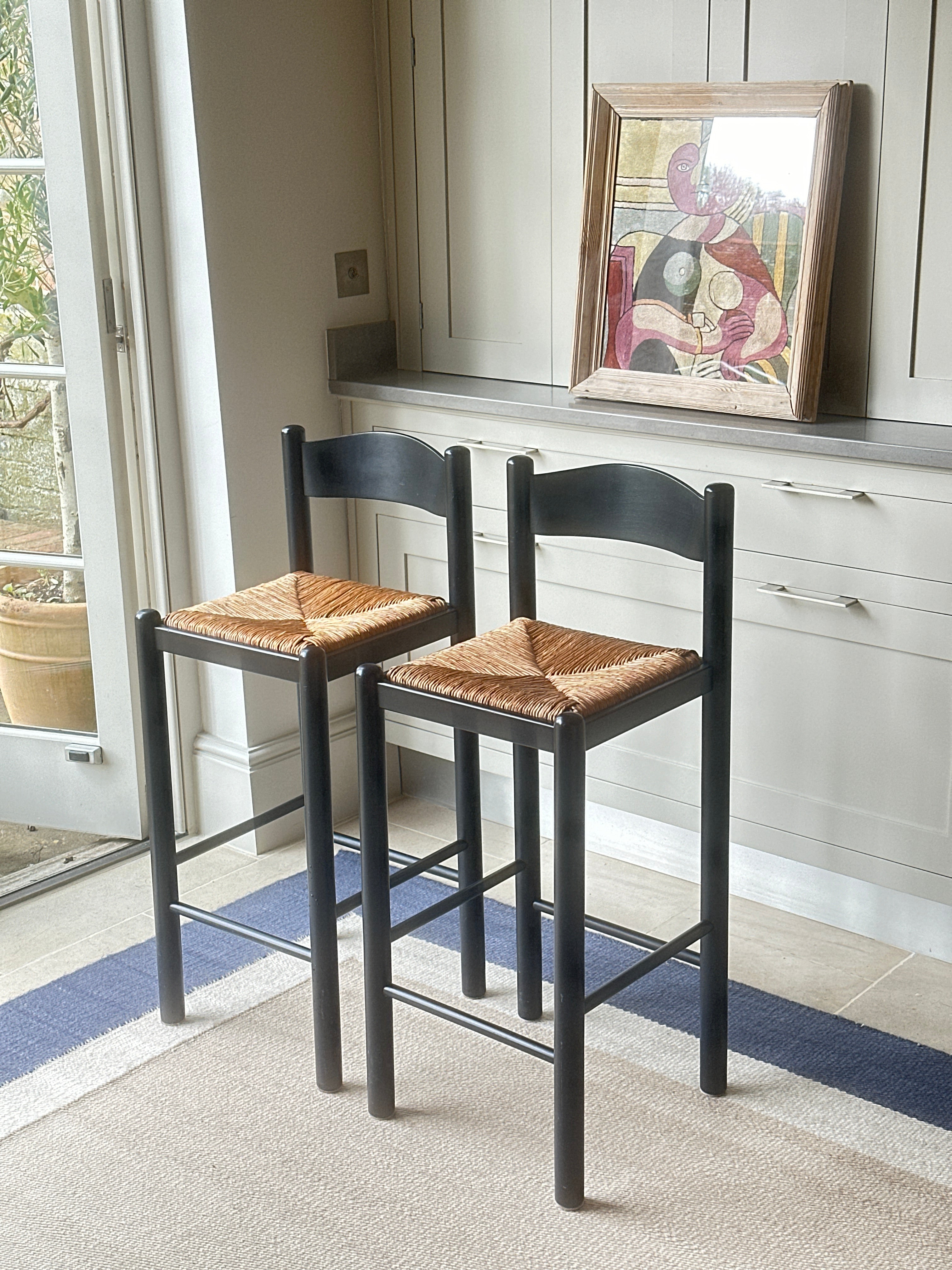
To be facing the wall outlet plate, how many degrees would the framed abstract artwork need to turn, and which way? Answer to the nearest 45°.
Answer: approximately 90° to its right

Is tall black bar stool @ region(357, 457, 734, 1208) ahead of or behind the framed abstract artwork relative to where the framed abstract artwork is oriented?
ahead

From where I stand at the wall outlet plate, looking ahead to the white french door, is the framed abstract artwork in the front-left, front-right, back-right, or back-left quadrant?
back-left

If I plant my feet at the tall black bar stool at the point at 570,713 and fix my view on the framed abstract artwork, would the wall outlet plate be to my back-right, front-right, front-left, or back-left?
front-left

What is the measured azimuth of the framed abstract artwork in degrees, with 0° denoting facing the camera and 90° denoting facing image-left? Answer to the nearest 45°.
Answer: approximately 45°

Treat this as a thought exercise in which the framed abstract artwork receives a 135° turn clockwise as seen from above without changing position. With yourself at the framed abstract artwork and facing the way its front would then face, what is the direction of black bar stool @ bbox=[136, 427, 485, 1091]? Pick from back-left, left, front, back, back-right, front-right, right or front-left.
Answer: back-left

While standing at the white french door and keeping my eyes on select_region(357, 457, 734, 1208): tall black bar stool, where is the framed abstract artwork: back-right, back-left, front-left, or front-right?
front-left

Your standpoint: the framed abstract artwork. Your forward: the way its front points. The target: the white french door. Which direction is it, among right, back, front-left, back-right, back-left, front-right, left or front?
front-right

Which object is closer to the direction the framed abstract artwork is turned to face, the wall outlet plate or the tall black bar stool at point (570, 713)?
the tall black bar stool

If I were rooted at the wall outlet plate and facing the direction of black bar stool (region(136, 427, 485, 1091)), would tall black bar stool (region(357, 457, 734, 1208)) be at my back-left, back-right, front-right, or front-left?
front-left
